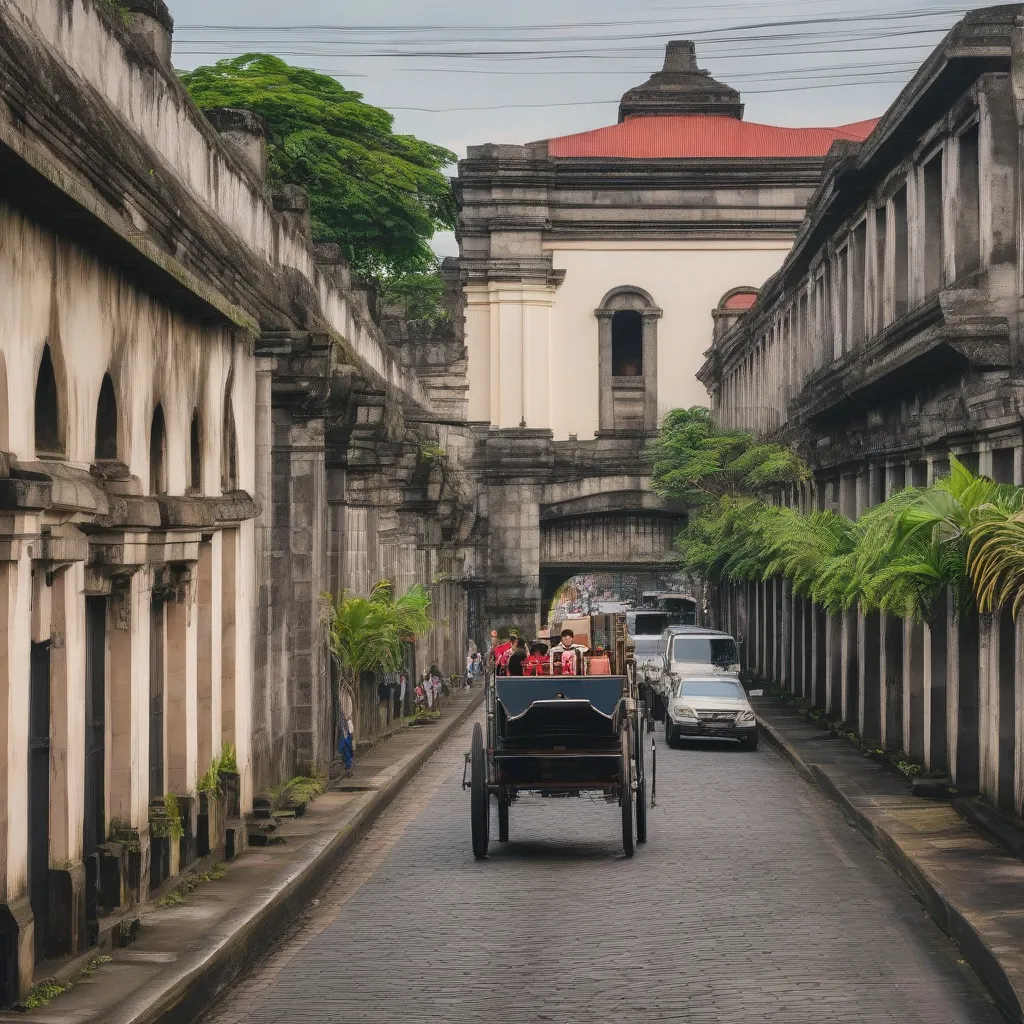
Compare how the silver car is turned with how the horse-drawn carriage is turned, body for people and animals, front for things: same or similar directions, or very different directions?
very different directions

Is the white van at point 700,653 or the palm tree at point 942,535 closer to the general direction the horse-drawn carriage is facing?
the white van

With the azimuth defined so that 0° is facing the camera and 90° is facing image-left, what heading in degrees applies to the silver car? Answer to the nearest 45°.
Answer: approximately 0°

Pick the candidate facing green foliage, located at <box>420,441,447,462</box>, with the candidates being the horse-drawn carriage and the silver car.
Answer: the horse-drawn carriage

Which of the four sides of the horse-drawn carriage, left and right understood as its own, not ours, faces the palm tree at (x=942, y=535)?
right

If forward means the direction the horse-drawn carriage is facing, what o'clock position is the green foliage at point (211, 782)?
The green foliage is roughly at 8 o'clock from the horse-drawn carriage.

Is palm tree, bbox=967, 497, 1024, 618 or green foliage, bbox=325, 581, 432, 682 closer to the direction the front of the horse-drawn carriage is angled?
the green foliage

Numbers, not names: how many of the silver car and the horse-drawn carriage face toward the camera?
1

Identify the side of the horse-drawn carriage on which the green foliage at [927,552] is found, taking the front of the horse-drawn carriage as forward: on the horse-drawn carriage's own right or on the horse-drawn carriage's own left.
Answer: on the horse-drawn carriage's own right

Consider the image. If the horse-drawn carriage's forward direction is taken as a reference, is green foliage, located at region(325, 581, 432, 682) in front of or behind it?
in front

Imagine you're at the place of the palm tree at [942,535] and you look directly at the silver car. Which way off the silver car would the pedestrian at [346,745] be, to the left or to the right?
left

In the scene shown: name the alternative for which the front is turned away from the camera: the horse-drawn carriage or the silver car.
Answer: the horse-drawn carriage

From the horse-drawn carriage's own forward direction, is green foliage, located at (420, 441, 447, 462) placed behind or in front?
in front

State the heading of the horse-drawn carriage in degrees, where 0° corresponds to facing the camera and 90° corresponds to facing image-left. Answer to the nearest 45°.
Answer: approximately 180°
